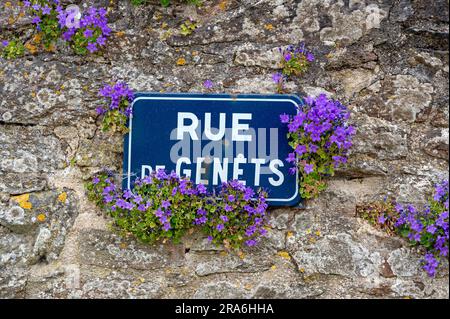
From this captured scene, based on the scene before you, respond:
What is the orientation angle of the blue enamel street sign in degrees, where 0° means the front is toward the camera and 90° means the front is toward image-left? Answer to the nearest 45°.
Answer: approximately 0°

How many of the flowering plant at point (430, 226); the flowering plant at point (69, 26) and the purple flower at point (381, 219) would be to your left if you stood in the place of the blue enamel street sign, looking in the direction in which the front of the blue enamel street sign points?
2

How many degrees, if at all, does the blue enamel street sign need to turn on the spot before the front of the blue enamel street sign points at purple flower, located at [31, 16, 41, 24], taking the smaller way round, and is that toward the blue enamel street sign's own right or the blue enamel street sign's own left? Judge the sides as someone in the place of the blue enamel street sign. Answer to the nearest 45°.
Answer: approximately 90° to the blue enamel street sign's own right

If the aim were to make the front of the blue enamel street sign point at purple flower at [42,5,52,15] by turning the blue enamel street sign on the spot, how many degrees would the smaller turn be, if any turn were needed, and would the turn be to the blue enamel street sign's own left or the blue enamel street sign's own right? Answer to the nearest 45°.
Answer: approximately 90° to the blue enamel street sign's own right

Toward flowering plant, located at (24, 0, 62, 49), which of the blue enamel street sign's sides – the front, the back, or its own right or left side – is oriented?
right

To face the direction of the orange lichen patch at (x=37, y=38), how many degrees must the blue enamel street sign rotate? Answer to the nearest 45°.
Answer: approximately 90° to its right
